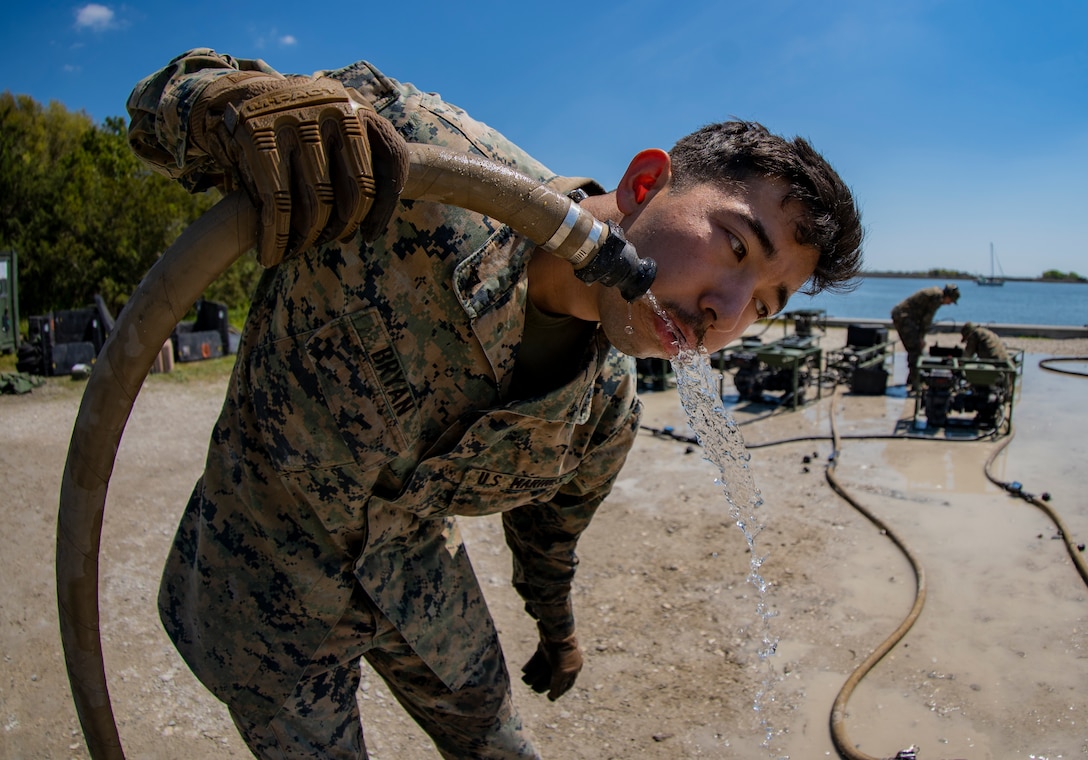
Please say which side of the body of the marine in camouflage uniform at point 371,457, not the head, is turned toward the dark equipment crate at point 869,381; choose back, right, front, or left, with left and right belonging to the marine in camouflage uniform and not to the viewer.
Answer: left

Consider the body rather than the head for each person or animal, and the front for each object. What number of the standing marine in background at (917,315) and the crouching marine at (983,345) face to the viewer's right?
1

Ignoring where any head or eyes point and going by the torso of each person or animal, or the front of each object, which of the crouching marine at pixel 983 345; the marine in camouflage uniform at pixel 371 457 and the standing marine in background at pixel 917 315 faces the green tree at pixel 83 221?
the crouching marine at pixel 983 345

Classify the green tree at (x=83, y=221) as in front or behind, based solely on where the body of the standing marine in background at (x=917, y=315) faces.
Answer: behind

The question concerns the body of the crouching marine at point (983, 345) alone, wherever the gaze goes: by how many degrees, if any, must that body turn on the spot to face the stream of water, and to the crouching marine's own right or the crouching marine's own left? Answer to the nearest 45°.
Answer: approximately 90° to the crouching marine's own left

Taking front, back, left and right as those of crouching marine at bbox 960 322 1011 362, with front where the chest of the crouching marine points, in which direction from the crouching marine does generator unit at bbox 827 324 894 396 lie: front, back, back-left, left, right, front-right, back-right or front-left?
front-right

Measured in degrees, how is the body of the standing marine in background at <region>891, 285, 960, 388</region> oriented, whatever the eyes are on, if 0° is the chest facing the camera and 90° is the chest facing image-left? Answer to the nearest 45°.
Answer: approximately 270°

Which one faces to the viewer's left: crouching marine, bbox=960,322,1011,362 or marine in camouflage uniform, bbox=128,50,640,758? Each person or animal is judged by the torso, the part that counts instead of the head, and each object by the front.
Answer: the crouching marine

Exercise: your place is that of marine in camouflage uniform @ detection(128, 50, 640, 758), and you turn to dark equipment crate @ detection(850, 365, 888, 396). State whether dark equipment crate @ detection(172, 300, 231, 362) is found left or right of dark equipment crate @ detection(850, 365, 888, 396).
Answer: left

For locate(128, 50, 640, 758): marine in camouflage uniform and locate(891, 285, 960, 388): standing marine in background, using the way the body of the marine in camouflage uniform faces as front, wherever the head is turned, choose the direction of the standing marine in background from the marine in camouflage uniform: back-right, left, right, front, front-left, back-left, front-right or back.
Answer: left

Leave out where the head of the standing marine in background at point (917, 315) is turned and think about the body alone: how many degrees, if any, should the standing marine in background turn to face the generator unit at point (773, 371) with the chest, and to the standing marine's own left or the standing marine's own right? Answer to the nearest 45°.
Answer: approximately 135° to the standing marine's own right

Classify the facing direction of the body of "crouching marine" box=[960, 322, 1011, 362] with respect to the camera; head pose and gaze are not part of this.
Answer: to the viewer's left

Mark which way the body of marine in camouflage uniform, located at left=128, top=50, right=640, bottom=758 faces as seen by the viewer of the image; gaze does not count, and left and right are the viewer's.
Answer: facing the viewer and to the right of the viewer
